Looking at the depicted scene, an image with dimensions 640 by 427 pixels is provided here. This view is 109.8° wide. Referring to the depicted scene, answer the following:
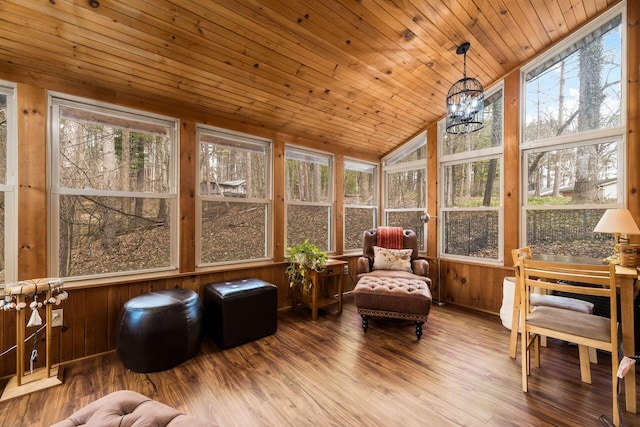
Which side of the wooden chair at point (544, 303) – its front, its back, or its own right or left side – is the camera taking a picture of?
right

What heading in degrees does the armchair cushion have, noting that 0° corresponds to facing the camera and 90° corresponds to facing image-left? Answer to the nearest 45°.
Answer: approximately 0°

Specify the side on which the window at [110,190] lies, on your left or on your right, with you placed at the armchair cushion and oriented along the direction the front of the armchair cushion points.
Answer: on your right

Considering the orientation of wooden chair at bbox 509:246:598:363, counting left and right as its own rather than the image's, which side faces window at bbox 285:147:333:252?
back

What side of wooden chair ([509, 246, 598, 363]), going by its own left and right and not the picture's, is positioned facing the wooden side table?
back

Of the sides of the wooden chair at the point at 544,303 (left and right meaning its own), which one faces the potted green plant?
back
